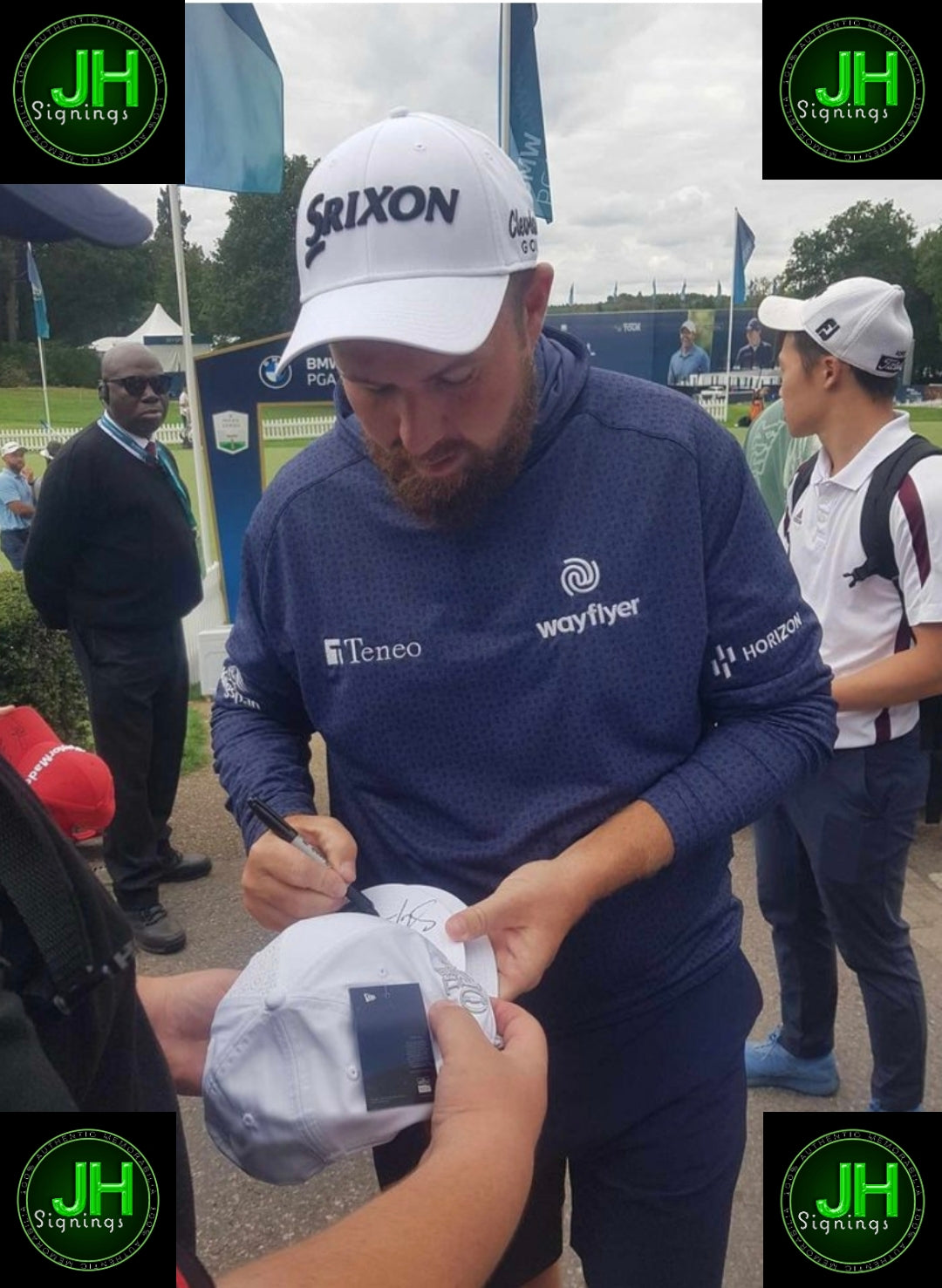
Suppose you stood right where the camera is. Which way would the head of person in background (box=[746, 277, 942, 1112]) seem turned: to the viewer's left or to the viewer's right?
to the viewer's left

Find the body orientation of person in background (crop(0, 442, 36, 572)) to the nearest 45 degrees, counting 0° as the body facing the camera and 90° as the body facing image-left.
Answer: approximately 315°

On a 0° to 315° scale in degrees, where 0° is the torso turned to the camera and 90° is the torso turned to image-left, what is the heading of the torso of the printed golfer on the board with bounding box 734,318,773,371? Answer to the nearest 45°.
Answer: approximately 0°

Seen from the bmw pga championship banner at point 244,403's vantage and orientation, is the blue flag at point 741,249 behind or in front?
behind

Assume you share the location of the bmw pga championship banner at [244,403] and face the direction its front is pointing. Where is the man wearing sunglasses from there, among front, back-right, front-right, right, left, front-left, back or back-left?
front

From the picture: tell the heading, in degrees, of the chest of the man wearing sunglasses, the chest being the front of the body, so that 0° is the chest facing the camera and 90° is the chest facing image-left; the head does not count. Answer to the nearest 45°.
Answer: approximately 315°
